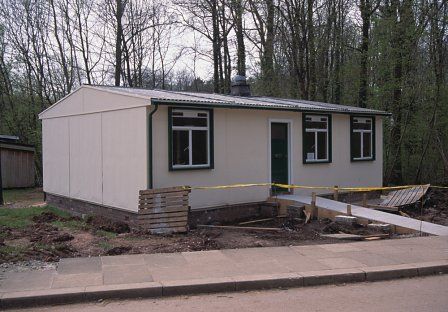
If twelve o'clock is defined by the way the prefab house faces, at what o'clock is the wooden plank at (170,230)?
The wooden plank is roughly at 2 o'clock from the prefab house.

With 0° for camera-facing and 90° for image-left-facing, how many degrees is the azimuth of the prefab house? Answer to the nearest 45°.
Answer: approximately 315°

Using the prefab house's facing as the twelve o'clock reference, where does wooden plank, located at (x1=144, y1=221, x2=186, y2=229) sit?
The wooden plank is roughly at 2 o'clock from the prefab house.

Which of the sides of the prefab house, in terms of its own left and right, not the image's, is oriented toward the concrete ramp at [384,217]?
front

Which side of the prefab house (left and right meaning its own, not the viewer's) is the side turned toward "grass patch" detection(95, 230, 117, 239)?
right

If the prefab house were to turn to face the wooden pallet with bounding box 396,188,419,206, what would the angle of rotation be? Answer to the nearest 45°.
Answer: approximately 45° to its left

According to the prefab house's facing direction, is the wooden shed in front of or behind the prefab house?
behind
